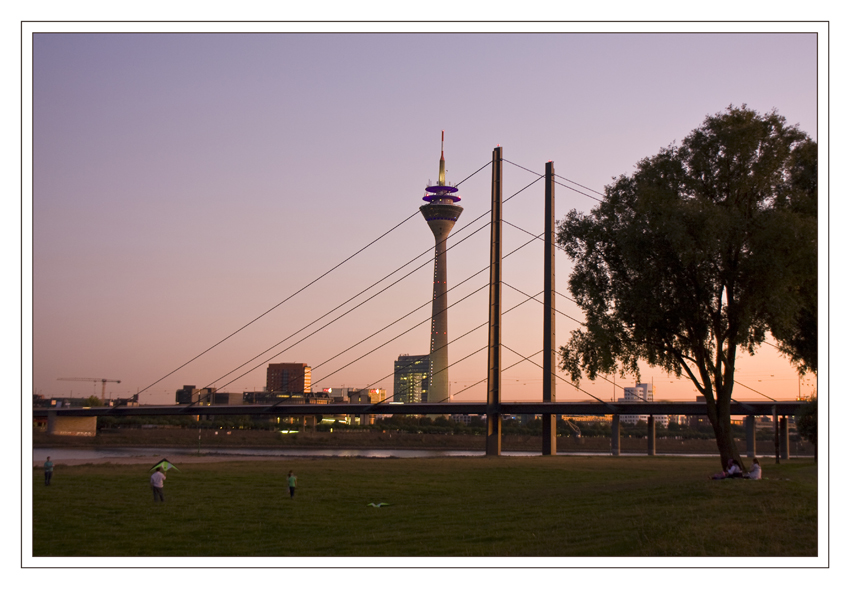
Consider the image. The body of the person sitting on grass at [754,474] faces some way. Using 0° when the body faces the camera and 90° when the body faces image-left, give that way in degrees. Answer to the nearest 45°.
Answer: approximately 90°

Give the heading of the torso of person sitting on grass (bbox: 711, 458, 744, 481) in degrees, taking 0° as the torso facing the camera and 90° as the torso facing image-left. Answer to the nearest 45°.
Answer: approximately 90°
